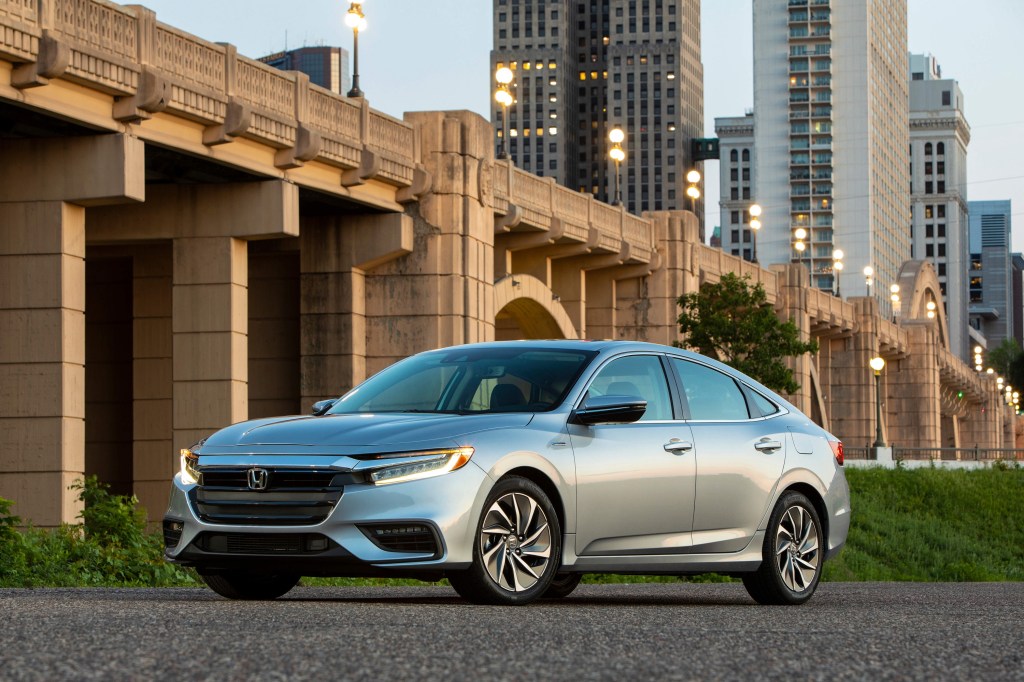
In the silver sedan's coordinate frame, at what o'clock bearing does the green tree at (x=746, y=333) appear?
The green tree is roughly at 5 o'clock from the silver sedan.

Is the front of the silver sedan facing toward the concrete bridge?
no

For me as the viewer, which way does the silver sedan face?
facing the viewer and to the left of the viewer
